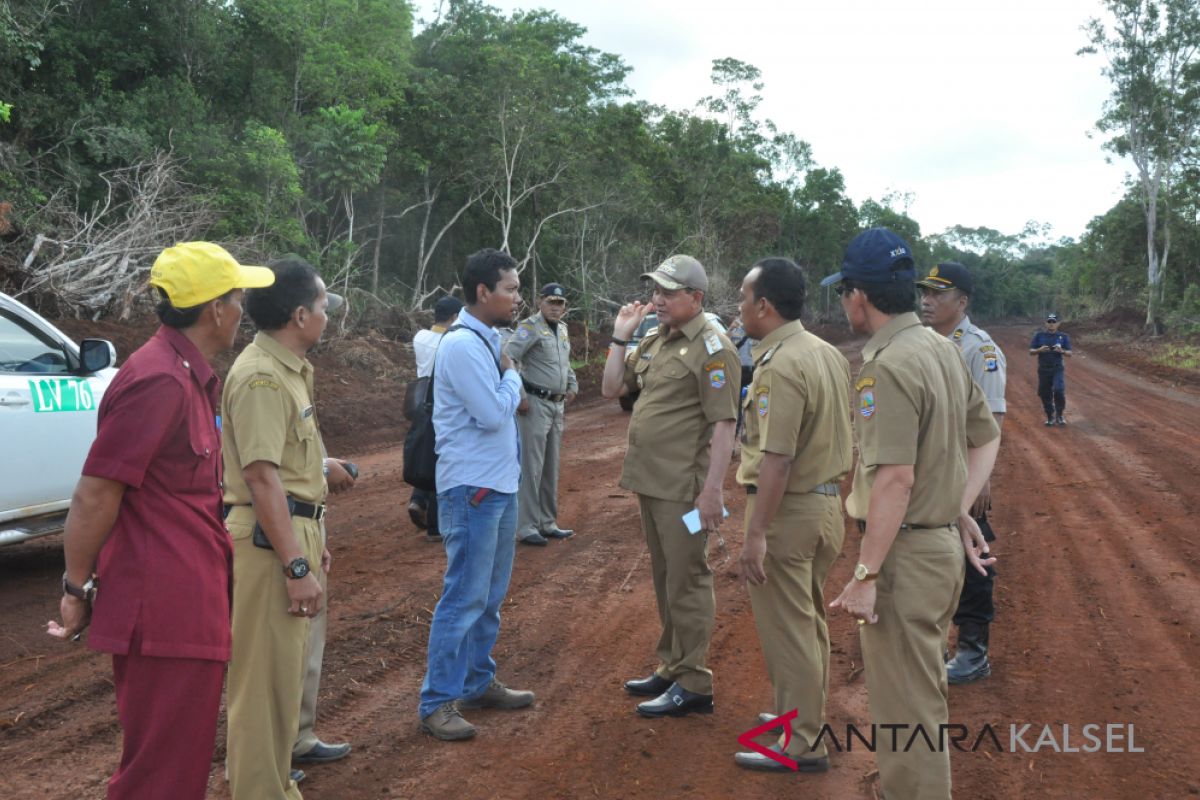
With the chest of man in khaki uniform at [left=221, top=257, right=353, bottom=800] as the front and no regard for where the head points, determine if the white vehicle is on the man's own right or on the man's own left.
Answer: on the man's own left

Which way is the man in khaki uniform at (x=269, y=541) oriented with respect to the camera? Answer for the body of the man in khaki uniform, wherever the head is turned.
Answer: to the viewer's right

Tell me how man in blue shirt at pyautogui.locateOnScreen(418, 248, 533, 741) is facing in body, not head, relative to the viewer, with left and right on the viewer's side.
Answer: facing to the right of the viewer

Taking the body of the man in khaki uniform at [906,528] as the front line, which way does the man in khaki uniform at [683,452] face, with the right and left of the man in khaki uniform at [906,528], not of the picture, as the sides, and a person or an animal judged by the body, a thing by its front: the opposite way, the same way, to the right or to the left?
to the left

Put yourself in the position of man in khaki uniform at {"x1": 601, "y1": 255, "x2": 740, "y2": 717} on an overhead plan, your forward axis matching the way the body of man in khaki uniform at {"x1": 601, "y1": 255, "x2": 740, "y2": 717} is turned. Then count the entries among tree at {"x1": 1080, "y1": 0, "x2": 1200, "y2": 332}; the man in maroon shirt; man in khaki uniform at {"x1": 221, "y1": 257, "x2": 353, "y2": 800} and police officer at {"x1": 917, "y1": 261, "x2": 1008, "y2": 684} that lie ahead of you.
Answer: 2

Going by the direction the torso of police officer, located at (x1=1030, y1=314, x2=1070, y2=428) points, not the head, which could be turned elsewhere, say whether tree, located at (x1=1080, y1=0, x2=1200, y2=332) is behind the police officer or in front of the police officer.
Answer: behind

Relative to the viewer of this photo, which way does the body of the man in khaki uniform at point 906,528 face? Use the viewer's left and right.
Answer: facing away from the viewer and to the left of the viewer

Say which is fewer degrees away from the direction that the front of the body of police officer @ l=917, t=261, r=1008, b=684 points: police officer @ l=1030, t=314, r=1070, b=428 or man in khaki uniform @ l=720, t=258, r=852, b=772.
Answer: the man in khaki uniform

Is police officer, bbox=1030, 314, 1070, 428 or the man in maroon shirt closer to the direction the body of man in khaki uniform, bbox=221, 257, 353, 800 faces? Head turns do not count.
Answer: the police officer

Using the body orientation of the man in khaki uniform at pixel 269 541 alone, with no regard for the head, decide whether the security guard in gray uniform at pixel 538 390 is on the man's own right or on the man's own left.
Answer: on the man's own left

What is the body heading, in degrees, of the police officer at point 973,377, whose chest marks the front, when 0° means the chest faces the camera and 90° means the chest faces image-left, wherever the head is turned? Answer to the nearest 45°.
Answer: approximately 45°

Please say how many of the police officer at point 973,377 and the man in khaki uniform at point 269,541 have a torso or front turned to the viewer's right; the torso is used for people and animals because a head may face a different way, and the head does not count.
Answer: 1
